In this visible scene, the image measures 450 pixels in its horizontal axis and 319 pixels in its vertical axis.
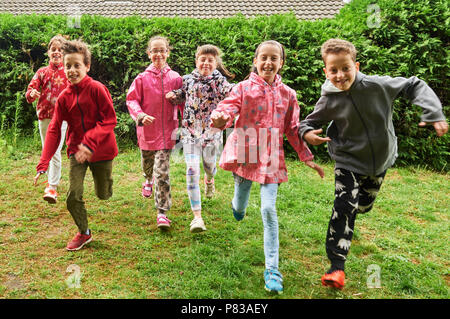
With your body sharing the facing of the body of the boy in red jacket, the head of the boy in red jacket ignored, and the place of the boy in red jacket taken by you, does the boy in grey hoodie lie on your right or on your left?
on your left

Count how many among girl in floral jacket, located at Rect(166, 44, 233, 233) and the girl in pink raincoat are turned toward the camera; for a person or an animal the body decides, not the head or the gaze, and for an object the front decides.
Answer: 2

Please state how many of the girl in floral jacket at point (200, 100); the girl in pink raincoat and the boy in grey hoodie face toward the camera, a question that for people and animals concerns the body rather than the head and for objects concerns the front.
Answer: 3

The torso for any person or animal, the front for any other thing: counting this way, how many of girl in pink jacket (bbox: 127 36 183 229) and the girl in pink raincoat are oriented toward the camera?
2

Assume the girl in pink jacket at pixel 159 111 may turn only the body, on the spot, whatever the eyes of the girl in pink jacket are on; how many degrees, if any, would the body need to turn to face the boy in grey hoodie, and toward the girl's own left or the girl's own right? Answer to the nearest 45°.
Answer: approximately 45° to the girl's own left

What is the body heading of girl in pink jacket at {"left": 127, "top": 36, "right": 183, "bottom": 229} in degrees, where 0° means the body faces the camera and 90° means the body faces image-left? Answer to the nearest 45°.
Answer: approximately 0°

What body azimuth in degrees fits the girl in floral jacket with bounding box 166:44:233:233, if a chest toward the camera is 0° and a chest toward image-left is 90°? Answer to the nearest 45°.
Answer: approximately 0°

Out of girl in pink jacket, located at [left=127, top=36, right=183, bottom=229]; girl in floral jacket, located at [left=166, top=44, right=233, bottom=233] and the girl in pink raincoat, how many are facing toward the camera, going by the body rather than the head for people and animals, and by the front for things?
3

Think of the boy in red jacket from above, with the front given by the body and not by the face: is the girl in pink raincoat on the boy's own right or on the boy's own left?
on the boy's own left
